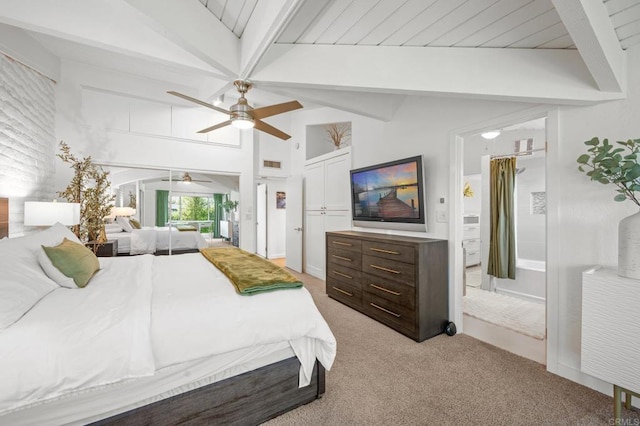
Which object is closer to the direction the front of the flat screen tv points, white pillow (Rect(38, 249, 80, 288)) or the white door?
the white pillow

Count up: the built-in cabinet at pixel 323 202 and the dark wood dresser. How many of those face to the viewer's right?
0

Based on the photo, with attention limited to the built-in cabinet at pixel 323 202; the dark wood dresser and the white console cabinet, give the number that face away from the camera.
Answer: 0

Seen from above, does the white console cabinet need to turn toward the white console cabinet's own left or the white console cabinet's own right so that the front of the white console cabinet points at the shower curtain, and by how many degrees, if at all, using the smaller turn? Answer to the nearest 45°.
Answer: approximately 90° to the white console cabinet's own right

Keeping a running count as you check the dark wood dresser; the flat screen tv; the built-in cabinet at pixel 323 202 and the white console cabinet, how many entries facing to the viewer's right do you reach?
0

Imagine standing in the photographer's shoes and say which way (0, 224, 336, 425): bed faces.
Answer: facing away from the viewer and to the right of the viewer

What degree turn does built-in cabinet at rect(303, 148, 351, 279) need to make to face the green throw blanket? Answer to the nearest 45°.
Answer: approximately 45° to its left

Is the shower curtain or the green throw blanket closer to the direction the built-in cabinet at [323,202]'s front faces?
the green throw blanket

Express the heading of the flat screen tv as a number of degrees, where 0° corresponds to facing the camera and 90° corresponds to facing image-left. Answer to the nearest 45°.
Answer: approximately 45°

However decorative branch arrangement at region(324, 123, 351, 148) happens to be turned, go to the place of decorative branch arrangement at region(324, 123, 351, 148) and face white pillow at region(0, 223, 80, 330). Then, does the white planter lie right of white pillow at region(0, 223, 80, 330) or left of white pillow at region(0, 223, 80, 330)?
left

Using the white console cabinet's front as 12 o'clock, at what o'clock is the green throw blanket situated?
The green throw blanket is roughly at 2 o'clock from the white console cabinet.

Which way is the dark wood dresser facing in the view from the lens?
facing the viewer and to the left of the viewer

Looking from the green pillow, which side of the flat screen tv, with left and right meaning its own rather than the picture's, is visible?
front

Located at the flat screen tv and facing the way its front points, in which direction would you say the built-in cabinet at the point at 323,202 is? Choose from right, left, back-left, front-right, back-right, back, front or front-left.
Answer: right

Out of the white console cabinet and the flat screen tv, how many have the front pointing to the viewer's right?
0
